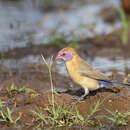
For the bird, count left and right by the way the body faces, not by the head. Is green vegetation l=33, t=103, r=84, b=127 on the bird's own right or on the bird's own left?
on the bird's own left

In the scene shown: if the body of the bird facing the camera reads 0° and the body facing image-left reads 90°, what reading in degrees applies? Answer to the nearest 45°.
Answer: approximately 90°

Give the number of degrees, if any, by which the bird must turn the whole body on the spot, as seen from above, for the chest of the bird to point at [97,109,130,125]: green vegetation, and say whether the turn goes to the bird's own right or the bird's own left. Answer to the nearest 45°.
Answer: approximately 135° to the bird's own left
